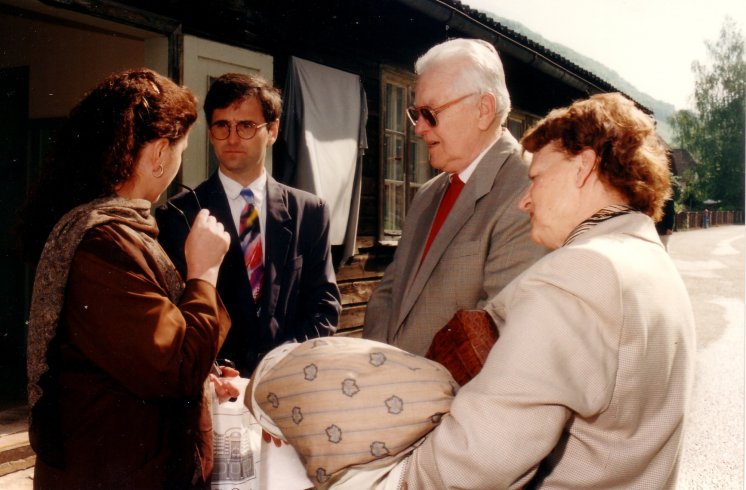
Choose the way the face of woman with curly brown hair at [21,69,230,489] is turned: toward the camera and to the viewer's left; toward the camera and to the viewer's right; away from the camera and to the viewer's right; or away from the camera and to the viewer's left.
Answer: away from the camera and to the viewer's right

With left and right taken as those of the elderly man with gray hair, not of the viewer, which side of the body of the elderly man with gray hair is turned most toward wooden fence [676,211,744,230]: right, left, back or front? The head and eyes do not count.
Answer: back

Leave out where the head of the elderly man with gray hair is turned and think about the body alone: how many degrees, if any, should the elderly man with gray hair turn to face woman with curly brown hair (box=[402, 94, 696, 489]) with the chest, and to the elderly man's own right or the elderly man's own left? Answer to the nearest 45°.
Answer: approximately 45° to the elderly man's own left

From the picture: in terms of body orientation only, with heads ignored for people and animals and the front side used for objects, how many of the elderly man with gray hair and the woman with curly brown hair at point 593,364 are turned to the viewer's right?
0

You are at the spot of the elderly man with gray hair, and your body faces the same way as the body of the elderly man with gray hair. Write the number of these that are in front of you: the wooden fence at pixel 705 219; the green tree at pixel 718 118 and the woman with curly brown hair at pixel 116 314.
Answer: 1

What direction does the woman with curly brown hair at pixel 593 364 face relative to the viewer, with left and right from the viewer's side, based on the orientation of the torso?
facing away from the viewer and to the left of the viewer

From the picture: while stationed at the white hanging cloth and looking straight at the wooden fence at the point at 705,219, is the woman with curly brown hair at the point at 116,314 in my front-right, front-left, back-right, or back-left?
back-right

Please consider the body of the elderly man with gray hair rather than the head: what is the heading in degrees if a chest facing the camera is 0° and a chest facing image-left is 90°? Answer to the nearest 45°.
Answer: approximately 45°

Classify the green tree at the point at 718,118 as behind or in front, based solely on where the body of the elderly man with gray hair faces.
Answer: behind

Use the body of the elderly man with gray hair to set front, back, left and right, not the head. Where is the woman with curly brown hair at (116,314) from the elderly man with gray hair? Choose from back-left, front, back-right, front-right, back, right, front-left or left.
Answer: front

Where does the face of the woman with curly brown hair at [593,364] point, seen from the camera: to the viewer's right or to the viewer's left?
to the viewer's left
